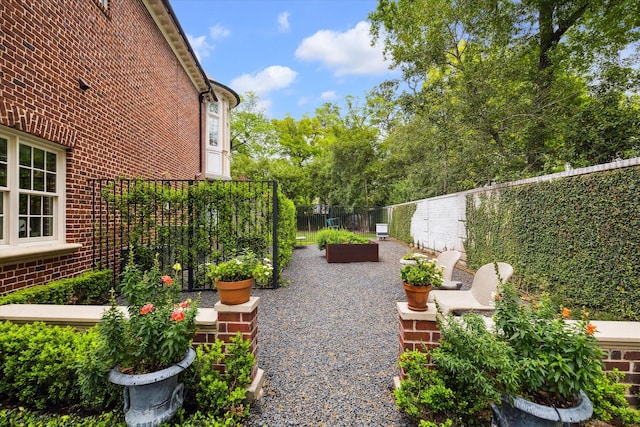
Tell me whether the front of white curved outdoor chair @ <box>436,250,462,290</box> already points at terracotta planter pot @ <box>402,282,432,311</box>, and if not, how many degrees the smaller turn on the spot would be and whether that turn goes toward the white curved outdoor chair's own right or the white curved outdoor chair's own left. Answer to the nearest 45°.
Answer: approximately 90° to the white curved outdoor chair's own left

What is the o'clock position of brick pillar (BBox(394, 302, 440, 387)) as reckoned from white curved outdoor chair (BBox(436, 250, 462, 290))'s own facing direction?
The brick pillar is roughly at 9 o'clock from the white curved outdoor chair.

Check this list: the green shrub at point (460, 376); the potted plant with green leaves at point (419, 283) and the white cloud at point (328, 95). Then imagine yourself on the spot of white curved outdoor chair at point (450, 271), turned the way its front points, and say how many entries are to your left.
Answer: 2

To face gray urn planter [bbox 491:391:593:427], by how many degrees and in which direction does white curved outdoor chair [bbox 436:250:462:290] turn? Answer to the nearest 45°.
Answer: approximately 90° to its left

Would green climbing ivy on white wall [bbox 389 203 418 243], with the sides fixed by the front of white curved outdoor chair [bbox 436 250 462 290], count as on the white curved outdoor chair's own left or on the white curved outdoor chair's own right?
on the white curved outdoor chair's own right

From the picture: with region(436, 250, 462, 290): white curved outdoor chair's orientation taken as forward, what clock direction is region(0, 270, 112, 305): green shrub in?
The green shrub is roughly at 11 o'clock from the white curved outdoor chair.

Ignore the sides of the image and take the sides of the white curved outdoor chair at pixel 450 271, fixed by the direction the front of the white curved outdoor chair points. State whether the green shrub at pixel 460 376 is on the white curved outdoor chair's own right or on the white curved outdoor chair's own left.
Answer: on the white curved outdoor chair's own left

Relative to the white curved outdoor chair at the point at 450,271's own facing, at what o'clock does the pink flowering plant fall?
The pink flowering plant is roughly at 10 o'clock from the white curved outdoor chair.

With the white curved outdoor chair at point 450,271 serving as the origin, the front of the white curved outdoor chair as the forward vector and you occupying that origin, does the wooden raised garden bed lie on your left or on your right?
on your right

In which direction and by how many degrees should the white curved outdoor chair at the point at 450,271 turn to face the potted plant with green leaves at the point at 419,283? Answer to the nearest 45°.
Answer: approximately 90° to its left

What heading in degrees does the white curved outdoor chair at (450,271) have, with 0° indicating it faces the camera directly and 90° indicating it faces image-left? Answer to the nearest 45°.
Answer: approximately 90°

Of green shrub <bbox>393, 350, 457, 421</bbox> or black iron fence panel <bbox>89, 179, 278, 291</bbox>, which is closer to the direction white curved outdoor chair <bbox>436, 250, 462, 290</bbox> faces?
the black iron fence panel

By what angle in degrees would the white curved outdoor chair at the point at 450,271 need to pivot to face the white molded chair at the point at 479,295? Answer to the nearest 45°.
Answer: approximately 90° to its left

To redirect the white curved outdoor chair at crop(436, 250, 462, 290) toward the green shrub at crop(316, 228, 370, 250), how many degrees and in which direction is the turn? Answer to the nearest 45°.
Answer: approximately 45° to its right
